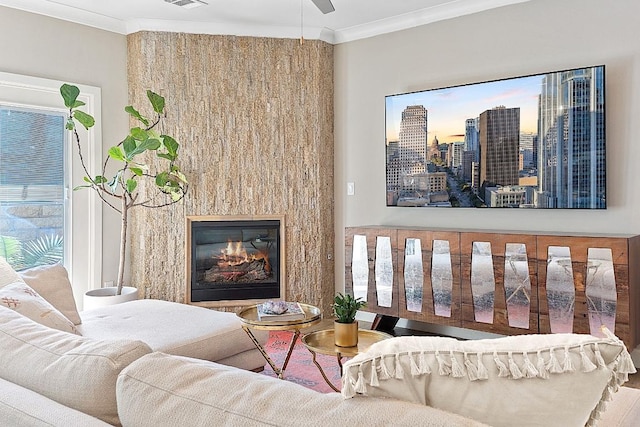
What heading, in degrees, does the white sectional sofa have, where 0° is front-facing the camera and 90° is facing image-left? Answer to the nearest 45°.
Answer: approximately 225°

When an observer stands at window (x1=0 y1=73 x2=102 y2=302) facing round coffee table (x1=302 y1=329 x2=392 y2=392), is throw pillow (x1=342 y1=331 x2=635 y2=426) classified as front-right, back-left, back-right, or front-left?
front-right

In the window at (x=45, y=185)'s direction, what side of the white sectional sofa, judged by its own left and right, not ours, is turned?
left

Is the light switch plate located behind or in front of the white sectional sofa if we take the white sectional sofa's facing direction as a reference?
in front

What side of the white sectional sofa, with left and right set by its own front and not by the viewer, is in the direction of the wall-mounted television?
front

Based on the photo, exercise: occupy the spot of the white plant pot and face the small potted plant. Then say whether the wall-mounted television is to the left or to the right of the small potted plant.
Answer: left

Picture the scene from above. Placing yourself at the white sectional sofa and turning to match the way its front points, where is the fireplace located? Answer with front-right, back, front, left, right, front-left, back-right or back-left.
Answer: front-left
